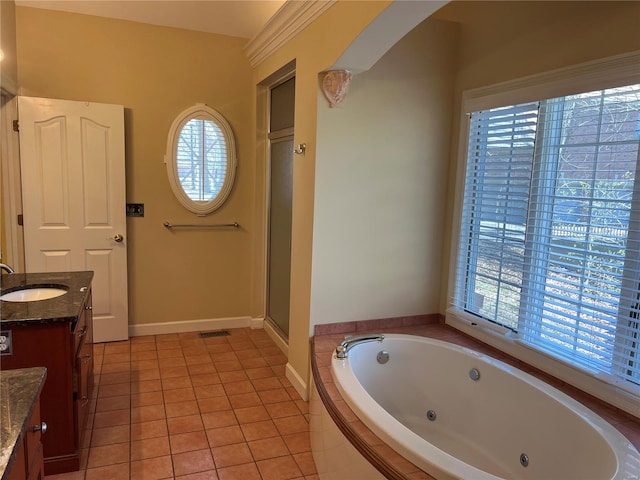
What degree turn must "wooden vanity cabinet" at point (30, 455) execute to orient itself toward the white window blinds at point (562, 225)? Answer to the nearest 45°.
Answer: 0° — it already faces it

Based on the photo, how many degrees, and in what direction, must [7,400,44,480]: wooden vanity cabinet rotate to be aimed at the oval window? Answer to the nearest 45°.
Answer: approximately 45° to its left

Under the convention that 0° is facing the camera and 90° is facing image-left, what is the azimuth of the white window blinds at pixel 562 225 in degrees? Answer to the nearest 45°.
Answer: approximately 45°

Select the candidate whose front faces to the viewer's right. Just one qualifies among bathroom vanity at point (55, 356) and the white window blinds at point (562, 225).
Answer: the bathroom vanity

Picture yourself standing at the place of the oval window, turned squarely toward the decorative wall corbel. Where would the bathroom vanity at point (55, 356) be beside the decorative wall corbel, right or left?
right

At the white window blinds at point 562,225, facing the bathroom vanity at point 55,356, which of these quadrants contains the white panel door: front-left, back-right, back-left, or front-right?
front-right

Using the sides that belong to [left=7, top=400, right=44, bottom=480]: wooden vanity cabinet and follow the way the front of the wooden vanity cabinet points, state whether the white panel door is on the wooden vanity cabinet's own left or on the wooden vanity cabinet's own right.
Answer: on the wooden vanity cabinet's own left

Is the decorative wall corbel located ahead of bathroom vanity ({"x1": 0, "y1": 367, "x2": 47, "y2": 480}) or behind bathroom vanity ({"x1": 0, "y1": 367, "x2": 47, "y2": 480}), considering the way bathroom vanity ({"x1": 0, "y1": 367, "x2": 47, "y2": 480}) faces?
ahead

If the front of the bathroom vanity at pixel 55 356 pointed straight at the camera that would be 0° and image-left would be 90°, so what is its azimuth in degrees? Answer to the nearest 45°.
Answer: approximately 270°

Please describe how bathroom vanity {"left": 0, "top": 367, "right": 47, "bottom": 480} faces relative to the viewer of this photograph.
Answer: facing to the right of the viewer

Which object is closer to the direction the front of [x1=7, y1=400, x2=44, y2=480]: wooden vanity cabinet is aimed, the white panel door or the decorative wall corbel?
the decorative wall corbel

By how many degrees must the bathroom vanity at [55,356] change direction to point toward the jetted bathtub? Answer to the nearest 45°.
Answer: approximately 45° to its right

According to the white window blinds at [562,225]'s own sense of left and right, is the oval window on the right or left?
on its right
